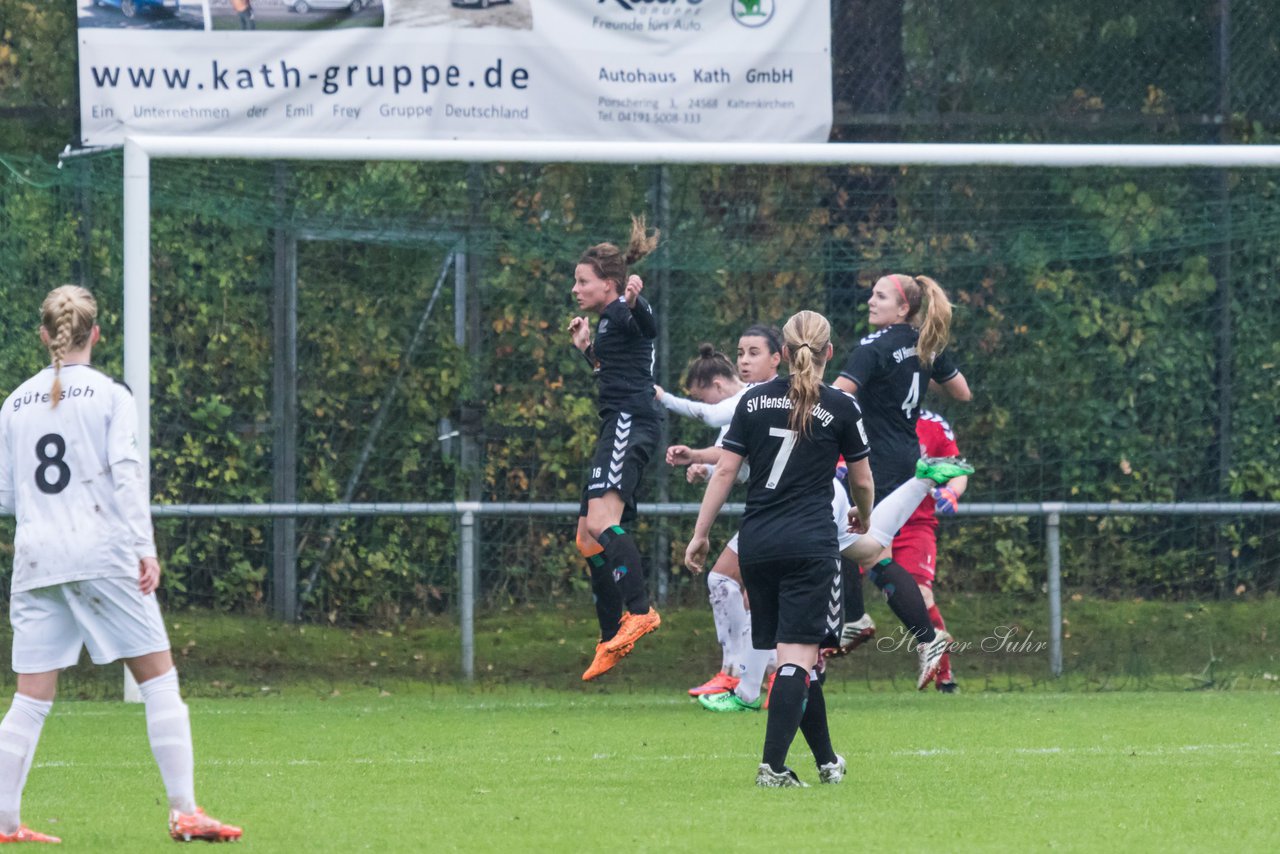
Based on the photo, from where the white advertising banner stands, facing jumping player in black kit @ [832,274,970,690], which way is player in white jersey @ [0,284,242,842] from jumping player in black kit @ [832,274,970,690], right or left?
right

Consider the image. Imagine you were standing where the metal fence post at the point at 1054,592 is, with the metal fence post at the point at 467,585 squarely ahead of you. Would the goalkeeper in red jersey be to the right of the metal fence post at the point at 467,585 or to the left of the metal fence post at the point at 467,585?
left

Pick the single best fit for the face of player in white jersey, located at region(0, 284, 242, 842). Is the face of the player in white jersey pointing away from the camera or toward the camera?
away from the camera

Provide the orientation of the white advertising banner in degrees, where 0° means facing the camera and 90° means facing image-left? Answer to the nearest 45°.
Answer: approximately 0°

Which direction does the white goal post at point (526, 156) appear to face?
toward the camera

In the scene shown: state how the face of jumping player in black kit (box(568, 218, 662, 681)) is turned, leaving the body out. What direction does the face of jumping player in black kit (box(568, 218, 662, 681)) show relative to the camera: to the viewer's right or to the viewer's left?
to the viewer's left

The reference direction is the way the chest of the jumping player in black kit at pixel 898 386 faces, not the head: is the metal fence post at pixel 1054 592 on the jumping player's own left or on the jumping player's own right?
on the jumping player's own right

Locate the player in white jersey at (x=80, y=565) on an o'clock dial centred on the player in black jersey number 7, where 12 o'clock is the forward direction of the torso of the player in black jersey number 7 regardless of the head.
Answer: The player in white jersey is roughly at 8 o'clock from the player in black jersey number 7.

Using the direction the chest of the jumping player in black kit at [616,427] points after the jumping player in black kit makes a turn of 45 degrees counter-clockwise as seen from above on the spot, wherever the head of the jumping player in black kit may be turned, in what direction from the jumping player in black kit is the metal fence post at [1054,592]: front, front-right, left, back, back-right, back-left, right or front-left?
back

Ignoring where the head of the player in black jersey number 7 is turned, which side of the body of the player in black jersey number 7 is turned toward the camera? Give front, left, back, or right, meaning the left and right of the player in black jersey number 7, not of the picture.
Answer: back

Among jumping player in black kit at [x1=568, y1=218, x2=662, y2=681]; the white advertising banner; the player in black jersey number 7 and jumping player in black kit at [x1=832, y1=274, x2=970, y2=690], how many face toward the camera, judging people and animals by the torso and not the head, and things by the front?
1

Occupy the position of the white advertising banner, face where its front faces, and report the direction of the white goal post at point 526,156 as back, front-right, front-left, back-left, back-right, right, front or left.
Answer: front

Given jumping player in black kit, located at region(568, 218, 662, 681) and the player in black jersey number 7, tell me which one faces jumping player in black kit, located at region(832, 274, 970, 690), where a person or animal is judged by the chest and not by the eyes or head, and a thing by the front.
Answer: the player in black jersey number 7

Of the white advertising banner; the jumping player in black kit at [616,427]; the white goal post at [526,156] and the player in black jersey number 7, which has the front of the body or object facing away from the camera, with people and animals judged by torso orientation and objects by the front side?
the player in black jersey number 7

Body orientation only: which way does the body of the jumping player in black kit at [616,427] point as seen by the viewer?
to the viewer's left
